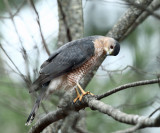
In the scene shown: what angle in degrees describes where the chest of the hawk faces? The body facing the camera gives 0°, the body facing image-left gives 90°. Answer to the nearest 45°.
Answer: approximately 270°
